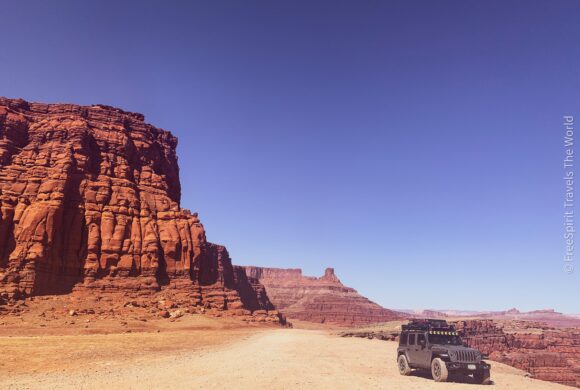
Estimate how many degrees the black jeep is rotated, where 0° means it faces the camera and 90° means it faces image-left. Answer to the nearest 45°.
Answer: approximately 315°
